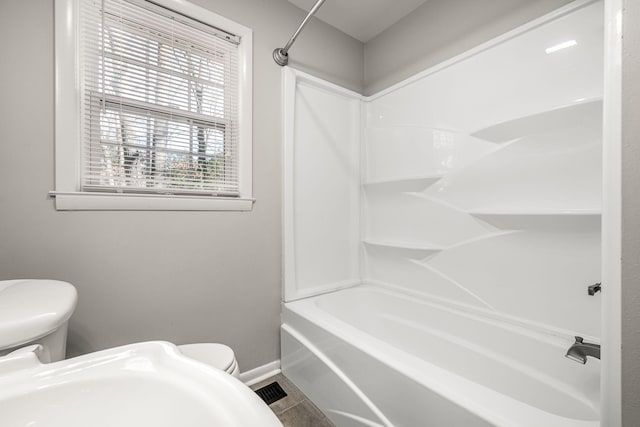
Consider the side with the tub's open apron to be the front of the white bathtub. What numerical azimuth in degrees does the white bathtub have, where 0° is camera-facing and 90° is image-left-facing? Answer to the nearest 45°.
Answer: approximately 45°

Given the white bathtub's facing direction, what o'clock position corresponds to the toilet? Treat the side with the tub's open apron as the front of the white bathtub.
The toilet is roughly at 12 o'clock from the white bathtub.

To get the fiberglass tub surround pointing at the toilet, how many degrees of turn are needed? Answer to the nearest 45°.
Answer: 0° — it already faces it

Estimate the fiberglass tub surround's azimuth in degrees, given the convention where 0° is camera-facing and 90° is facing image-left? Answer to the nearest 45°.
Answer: approximately 45°

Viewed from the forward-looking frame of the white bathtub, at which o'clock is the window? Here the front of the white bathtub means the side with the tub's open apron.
The window is roughly at 1 o'clock from the white bathtub.
